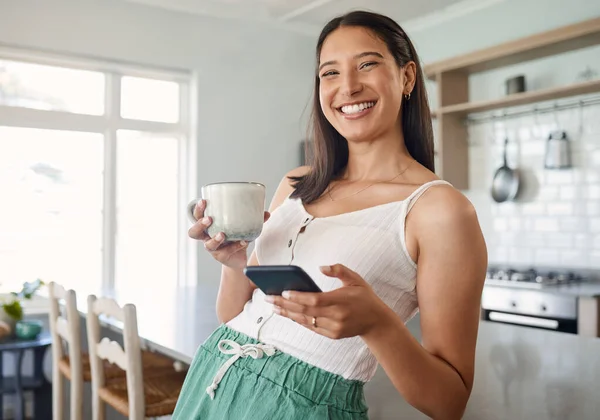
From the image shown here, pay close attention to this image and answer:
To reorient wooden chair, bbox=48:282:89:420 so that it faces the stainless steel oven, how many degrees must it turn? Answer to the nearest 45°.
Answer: approximately 45° to its right

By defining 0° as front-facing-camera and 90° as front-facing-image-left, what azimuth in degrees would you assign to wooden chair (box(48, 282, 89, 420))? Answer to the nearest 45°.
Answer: approximately 225°

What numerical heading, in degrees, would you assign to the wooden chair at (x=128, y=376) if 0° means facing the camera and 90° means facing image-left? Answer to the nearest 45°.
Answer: approximately 225°

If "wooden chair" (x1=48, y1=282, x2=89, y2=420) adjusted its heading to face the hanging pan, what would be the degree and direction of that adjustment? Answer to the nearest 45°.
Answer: approximately 45° to its right

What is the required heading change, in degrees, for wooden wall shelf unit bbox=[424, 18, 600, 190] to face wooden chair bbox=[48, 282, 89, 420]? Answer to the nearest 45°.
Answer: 0° — it already faces it

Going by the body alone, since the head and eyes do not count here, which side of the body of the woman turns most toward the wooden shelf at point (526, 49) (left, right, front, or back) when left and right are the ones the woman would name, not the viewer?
back

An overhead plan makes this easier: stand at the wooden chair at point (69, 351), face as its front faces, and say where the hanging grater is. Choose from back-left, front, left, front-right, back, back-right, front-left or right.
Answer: front-right

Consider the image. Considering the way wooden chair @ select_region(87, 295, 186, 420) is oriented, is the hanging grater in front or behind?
in front
